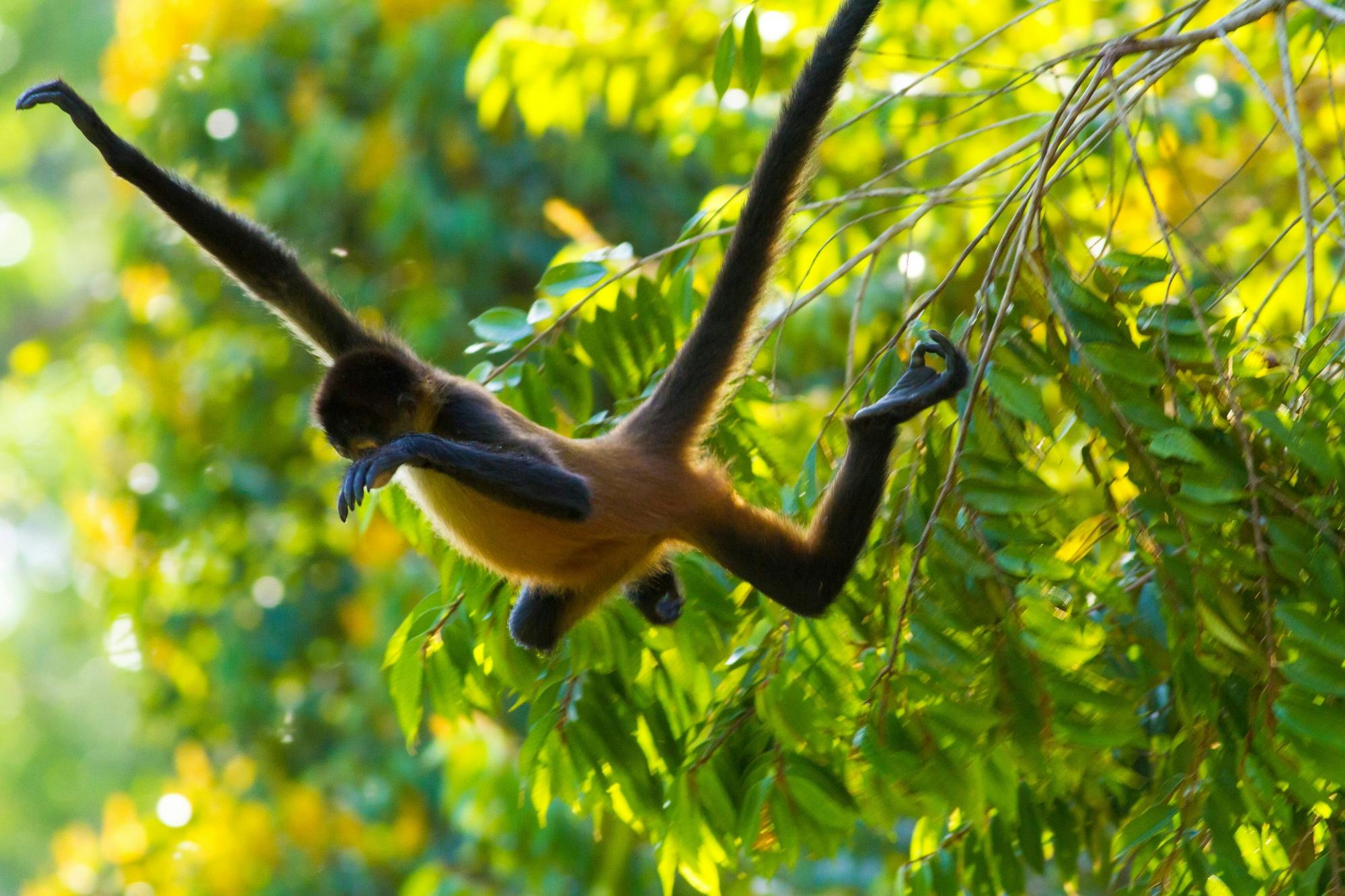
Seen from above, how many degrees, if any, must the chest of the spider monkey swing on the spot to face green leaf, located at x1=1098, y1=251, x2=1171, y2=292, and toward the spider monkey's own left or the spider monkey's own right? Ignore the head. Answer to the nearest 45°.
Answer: approximately 135° to the spider monkey's own left

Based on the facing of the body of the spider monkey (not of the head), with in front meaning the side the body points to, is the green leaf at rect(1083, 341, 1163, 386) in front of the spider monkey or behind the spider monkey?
behind

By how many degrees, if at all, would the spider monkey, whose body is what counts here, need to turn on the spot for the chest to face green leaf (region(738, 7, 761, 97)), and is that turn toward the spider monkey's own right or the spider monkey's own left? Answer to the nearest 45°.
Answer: approximately 135° to the spider monkey's own left

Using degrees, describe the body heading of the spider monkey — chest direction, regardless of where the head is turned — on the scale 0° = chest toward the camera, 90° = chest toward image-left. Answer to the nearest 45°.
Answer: approximately 90°

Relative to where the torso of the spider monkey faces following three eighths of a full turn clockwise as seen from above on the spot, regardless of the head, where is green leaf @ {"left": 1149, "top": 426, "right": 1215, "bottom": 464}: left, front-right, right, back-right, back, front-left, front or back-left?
right

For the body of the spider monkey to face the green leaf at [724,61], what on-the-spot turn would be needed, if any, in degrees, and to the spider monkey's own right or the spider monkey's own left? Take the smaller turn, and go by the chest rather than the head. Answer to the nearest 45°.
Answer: approximately 135° to the spider monkey's own right
